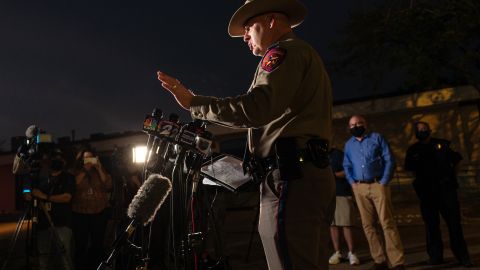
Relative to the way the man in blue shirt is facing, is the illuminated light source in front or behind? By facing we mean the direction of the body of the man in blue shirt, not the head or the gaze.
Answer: in front

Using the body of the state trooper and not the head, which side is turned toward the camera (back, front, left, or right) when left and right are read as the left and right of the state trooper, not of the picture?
left

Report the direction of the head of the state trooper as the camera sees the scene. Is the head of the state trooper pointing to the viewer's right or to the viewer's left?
to the viewer's left

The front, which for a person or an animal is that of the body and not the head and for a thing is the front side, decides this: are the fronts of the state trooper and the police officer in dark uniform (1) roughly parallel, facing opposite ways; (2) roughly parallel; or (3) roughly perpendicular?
roughly perpendicular

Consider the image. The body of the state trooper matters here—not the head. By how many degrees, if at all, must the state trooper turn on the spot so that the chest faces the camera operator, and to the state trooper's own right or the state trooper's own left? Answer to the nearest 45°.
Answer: approximately 45° to the state trooper's own right

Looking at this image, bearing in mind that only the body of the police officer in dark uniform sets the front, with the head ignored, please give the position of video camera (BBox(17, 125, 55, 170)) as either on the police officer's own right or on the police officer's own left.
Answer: on the police officer's own right

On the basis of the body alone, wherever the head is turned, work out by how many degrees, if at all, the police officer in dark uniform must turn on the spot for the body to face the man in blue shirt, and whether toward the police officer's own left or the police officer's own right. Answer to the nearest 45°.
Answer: approximately 45° to the police officer's own right

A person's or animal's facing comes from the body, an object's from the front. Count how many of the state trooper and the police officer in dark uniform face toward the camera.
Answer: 1

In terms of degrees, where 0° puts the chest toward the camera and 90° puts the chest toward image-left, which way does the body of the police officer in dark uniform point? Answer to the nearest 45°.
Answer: approximately 0°
